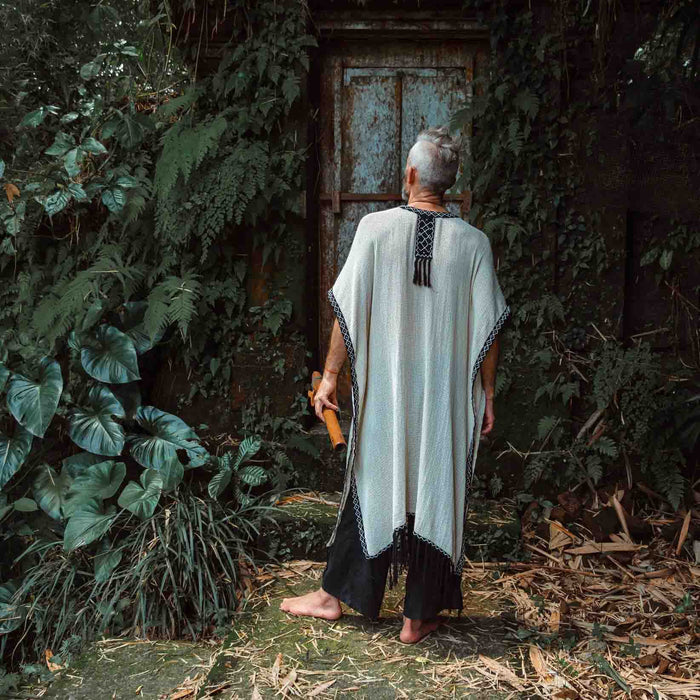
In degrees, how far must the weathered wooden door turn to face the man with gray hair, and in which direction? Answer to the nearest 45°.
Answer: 0° — it already faces them

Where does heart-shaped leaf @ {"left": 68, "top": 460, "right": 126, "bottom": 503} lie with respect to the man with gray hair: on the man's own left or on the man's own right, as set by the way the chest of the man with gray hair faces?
on the man's own left

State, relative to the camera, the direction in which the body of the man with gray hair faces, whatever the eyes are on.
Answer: away from the camera

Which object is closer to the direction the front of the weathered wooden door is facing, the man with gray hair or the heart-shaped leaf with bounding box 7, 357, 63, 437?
the man with gray hair

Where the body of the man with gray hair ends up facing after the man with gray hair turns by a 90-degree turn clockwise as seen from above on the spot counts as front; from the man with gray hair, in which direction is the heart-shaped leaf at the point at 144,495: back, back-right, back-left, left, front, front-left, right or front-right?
back-left

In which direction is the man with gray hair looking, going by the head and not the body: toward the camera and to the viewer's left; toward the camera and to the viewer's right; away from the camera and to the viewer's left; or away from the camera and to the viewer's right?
away from the camera and to the viewer's left

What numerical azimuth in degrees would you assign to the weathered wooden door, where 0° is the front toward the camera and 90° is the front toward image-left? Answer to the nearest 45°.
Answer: approximately 0°

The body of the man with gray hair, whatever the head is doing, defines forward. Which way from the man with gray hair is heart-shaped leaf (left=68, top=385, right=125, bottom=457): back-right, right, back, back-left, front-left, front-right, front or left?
front-left

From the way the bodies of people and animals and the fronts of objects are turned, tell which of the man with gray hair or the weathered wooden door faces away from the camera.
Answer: the man with gray hair

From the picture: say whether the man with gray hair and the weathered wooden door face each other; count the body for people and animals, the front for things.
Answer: yes

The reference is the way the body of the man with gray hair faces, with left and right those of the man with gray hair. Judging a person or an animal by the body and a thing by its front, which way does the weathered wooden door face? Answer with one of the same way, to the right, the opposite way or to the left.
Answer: the opposite way
